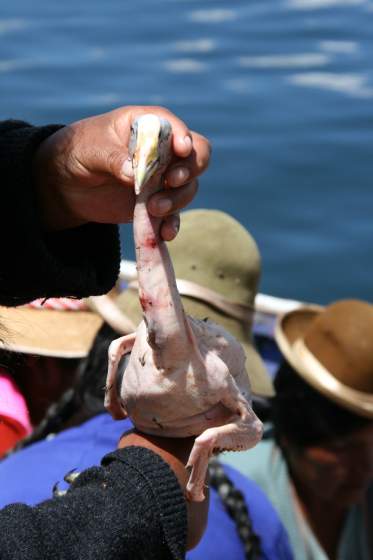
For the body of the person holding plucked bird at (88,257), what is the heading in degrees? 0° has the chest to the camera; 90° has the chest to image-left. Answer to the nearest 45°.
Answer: approximately 270°

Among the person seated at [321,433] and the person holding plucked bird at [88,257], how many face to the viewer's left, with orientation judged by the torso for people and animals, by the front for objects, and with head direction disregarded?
0

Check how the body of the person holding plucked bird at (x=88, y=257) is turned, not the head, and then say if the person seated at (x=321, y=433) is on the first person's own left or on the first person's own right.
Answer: on the first person's own left
